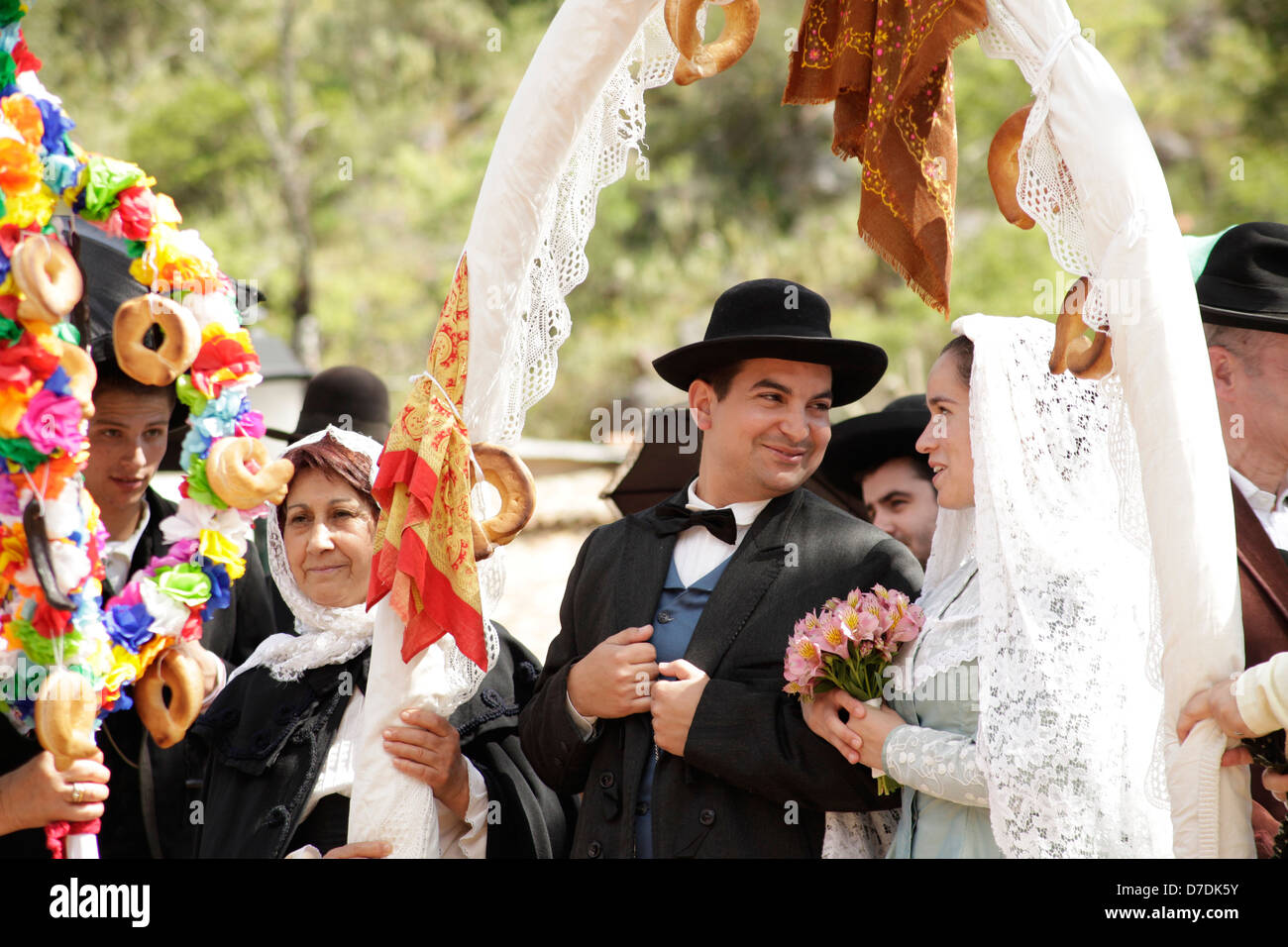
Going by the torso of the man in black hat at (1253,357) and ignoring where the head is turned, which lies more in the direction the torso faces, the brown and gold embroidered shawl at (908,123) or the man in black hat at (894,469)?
the brown and gold embroidered shawl

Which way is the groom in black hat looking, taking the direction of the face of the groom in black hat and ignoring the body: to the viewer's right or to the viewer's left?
to the viewer's right

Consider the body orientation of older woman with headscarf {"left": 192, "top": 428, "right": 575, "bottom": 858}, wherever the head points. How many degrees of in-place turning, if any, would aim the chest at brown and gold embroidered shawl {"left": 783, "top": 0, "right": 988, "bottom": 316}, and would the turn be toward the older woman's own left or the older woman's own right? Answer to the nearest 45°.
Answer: approximately 45° to the older woman's own left

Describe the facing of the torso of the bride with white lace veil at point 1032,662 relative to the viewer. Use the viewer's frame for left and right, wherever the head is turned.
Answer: facing to the left of the viewer
